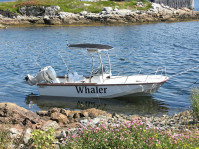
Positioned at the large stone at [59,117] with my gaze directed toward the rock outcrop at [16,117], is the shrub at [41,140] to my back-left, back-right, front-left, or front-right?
front-left

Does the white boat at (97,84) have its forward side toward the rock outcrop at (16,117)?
no

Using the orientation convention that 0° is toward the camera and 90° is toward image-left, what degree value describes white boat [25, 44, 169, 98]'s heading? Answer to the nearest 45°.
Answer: approximately 270°

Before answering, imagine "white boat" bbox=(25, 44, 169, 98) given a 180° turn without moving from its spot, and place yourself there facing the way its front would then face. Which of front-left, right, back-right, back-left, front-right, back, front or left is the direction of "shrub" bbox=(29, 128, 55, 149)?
left

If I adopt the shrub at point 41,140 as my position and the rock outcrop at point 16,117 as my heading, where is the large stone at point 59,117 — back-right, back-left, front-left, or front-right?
front-right

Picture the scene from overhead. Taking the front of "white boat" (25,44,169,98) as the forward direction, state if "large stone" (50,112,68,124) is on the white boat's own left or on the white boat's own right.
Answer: on the white boat's own right
